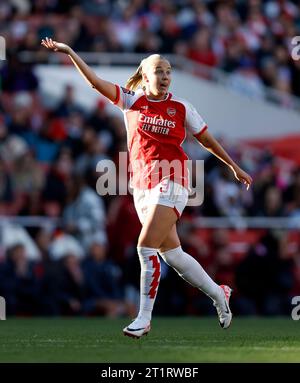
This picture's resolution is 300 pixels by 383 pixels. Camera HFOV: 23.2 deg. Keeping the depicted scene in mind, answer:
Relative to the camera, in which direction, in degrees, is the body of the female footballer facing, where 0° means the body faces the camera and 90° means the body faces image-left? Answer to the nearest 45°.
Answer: approximately 0°

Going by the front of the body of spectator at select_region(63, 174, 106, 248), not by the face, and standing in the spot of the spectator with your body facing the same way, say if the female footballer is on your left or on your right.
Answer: on your left

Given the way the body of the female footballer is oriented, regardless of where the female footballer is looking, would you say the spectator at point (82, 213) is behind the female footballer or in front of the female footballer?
behind
